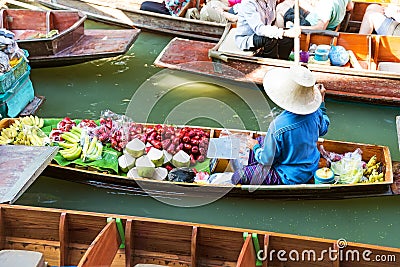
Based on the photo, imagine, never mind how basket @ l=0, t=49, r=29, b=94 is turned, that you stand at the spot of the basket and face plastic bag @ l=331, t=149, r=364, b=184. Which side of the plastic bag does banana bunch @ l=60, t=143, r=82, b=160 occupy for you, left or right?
right

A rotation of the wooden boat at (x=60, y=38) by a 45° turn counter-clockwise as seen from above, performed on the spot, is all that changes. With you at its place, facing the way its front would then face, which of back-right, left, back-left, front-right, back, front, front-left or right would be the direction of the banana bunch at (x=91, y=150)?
back-right

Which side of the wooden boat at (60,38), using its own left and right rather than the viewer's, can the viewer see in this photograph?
right

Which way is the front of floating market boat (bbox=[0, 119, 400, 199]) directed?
to the viewer's left
